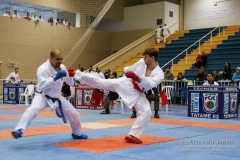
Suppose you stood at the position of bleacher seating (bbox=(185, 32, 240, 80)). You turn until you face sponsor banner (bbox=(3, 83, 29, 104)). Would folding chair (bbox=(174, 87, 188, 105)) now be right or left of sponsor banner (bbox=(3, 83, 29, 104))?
left

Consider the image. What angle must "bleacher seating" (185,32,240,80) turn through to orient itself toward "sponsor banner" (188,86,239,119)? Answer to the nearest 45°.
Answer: approximately 45° to its left

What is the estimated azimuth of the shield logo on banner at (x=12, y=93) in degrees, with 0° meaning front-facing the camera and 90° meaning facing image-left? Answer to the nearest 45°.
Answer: approximately 0°

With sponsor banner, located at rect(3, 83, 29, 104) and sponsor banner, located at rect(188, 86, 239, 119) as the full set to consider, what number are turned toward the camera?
2

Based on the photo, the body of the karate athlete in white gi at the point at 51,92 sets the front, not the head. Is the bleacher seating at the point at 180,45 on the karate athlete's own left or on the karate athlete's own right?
on the karate athlete's own left

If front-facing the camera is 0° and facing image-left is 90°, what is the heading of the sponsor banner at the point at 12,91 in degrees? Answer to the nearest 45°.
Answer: approximately 0°

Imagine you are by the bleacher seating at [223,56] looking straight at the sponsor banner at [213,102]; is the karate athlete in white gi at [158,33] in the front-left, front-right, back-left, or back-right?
back-right

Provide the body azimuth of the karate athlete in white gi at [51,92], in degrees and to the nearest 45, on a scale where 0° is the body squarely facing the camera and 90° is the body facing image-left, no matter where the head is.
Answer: approximately 315°
